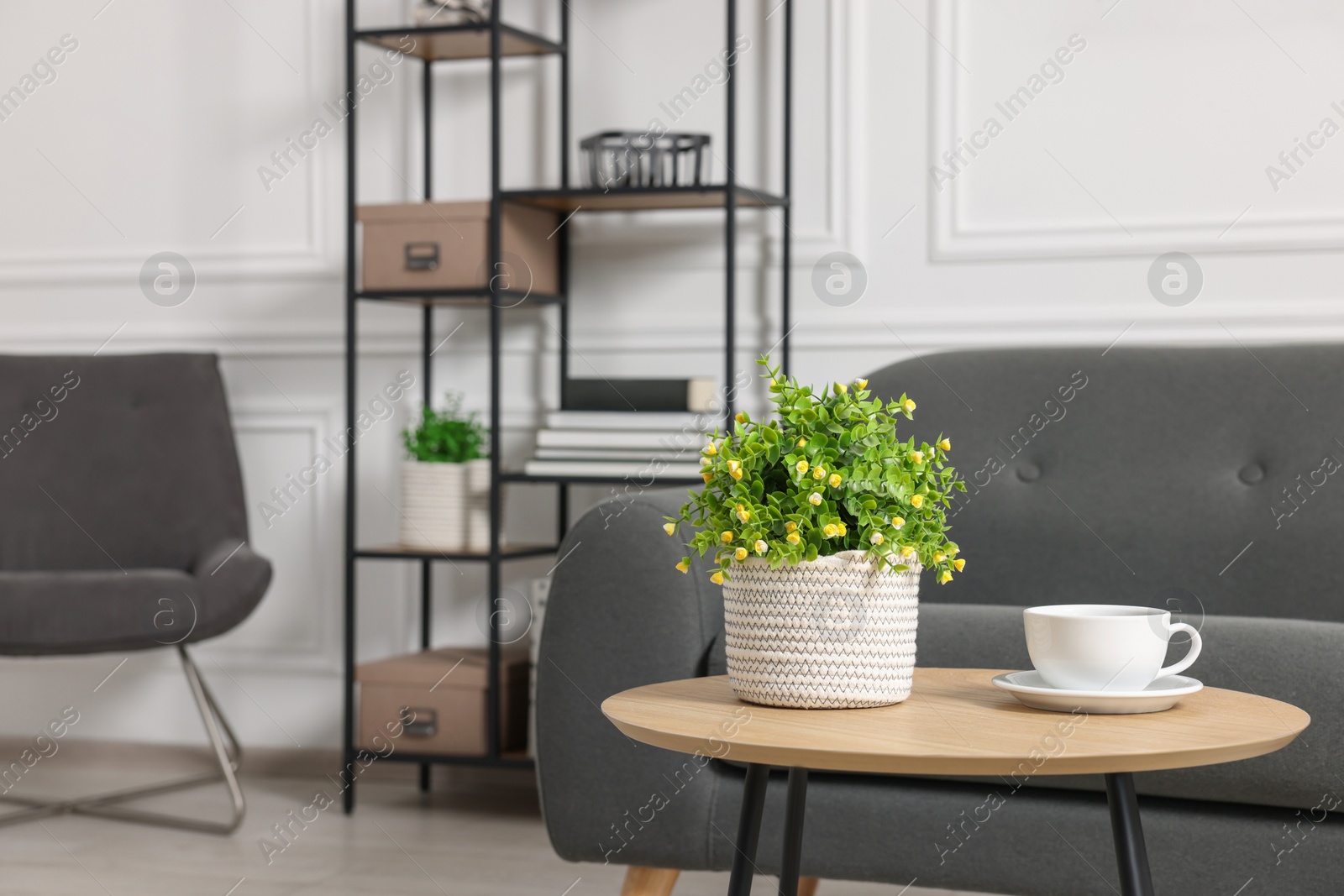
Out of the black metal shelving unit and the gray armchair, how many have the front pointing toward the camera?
2

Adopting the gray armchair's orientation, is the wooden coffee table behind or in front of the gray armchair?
in front

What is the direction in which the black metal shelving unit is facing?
toward the camera

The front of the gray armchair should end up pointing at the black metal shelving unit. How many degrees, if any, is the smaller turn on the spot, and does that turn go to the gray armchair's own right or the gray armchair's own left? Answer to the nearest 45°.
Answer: approximately 45° to the gray armchair's own left

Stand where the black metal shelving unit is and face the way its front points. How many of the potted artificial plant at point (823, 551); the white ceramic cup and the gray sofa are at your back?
0

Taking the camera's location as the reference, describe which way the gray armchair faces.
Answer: facing the viewer

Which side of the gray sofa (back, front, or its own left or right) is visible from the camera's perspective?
front

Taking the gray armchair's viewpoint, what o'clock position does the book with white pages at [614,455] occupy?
The book with white pages is roughly at 10 o'clock from the gray armchair.

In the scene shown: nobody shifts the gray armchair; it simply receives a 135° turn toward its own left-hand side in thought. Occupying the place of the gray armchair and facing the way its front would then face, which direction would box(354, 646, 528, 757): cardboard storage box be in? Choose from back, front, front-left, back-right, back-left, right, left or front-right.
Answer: right

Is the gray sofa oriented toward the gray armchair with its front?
no

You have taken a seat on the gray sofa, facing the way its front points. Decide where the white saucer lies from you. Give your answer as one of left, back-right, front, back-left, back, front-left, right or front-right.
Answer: front

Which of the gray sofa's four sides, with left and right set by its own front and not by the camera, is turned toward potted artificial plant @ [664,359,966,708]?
front

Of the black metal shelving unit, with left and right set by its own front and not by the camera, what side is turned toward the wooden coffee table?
front

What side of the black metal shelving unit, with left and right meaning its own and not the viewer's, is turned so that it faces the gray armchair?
right

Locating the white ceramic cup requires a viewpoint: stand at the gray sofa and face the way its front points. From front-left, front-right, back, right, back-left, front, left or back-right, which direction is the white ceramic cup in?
front

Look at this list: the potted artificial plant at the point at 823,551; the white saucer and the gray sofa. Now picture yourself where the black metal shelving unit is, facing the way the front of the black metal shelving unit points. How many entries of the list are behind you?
0

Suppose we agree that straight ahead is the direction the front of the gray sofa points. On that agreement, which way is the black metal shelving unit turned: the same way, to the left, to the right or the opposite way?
the same way

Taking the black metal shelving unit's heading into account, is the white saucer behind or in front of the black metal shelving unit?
in front

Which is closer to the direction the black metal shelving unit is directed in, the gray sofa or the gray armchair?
the gray sofa
